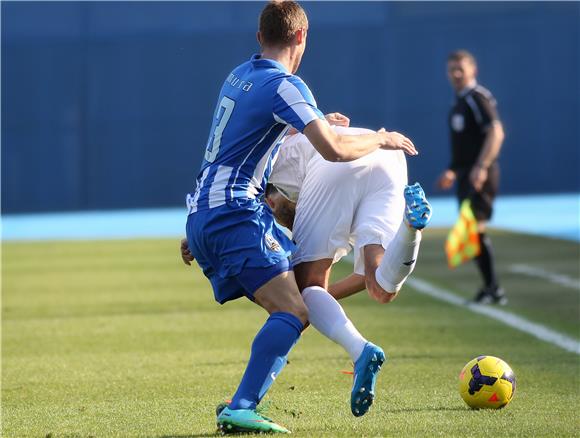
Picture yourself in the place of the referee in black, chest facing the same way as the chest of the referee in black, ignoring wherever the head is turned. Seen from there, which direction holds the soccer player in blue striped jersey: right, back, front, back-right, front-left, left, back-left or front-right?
front-left

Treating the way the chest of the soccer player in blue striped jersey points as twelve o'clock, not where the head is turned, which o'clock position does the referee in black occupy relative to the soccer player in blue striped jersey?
The referee in black is roughly at 11 o'clock from the soccer player in blue striped jersey.

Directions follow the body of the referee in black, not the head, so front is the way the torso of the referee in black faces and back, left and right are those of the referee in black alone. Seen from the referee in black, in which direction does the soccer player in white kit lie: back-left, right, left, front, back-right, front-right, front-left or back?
front-left

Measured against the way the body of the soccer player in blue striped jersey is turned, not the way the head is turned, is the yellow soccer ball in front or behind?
in front

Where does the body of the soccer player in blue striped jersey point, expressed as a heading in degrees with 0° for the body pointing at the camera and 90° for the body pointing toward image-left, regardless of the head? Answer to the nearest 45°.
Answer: approximately 225°

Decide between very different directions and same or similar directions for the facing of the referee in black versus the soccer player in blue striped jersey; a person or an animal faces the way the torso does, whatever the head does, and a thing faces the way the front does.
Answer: very different directions
